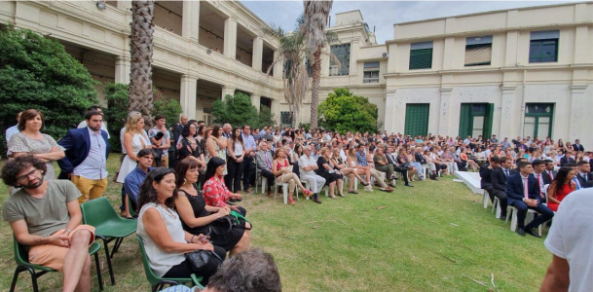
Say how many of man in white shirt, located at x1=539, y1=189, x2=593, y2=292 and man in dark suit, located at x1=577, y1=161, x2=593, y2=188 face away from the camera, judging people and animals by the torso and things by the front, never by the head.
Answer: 1

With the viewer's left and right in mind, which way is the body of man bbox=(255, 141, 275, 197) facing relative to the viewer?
facing the viewer and to the right of the viewer

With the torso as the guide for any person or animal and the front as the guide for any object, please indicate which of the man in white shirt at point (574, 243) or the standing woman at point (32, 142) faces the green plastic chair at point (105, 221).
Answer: the standing woman

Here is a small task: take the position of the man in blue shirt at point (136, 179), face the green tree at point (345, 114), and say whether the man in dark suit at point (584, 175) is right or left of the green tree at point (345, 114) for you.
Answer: right

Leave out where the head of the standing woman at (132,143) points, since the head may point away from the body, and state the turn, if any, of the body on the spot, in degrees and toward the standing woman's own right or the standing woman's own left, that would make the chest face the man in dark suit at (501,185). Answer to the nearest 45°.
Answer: approximately 45° to the standing woman's own left

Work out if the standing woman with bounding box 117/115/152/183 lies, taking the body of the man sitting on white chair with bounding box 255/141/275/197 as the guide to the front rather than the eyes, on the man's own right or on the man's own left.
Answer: on the man's own right

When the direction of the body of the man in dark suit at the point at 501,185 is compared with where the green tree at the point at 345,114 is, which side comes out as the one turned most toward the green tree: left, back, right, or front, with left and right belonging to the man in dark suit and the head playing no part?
back

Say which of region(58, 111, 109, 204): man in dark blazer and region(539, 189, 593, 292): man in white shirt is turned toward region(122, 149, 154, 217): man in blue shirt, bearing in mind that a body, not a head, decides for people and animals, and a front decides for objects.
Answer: the man in dark blazer
